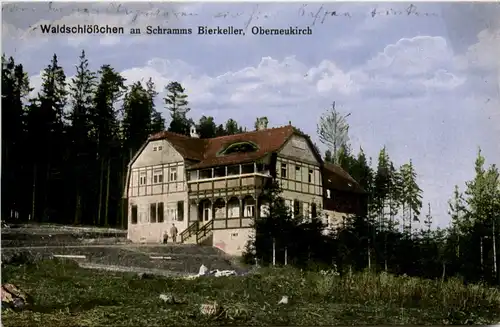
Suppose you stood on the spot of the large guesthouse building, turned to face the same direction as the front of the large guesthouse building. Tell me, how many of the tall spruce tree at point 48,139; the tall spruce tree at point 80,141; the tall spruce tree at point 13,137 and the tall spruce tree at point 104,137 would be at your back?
0

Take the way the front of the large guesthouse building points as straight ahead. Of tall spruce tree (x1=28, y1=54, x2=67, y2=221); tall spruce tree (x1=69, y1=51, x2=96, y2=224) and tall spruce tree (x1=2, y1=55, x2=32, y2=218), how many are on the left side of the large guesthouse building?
0

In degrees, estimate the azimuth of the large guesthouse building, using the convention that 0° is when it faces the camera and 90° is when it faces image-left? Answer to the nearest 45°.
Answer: approximately 45°

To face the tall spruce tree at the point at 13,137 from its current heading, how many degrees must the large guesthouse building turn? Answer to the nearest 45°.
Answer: approximately 45° to its right
